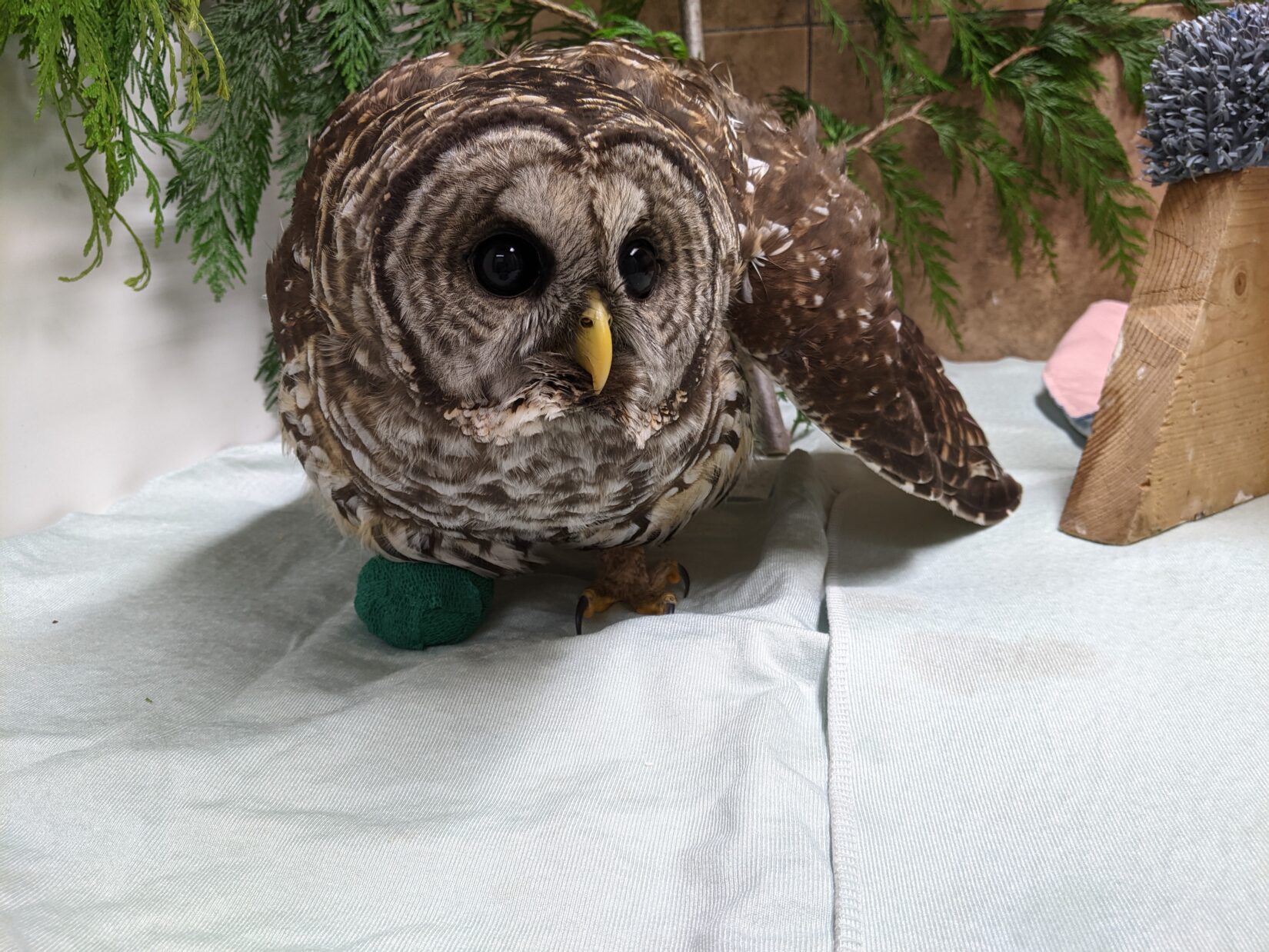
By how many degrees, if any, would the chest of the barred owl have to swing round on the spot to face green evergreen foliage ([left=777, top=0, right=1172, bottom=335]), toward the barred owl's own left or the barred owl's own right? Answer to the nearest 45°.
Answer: approximately 135° to the barred owl's own left

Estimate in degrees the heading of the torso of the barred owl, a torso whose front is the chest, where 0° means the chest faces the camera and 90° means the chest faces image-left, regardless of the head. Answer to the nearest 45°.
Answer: approximately 0°

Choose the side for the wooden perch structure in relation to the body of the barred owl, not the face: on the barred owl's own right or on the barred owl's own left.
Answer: on the barred owl's own left
